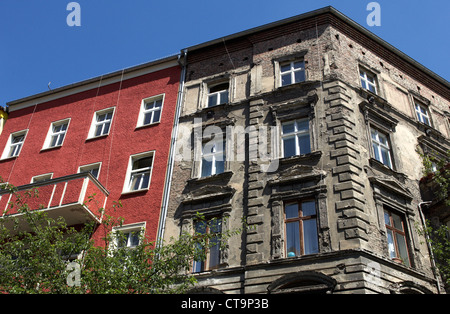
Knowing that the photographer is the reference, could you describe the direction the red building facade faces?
facing the viewer and to the left of the viewer

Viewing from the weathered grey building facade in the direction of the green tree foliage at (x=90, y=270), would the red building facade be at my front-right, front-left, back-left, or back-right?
front-right

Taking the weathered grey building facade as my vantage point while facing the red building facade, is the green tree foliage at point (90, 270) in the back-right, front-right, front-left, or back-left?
front-left

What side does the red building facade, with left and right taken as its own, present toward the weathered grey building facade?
left
